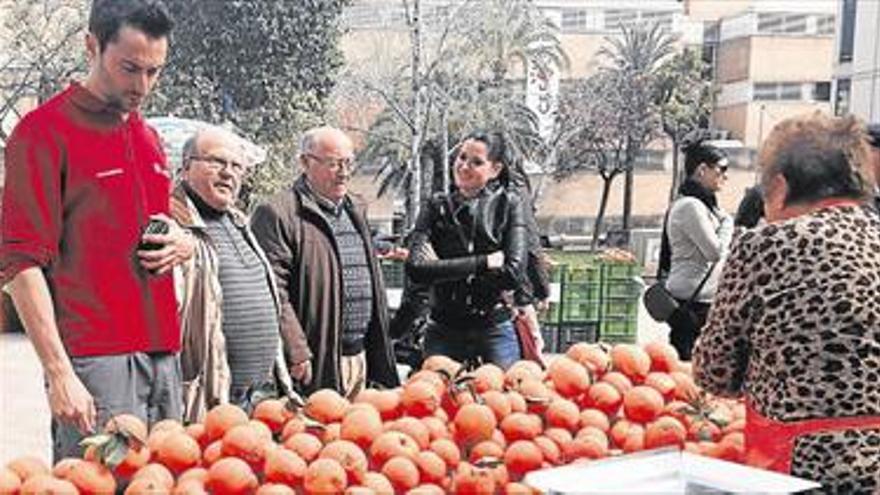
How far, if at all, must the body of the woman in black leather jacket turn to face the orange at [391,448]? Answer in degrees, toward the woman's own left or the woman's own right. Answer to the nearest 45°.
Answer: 0° — they already face it

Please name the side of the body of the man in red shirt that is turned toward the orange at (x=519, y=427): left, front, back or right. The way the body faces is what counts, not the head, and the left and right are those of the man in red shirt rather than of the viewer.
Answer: front

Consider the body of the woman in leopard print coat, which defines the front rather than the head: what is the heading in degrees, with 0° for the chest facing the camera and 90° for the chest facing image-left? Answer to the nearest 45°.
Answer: approximately 135°

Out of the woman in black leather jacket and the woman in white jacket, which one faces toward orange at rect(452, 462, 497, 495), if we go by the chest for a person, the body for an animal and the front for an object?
the woman in black leather jacket

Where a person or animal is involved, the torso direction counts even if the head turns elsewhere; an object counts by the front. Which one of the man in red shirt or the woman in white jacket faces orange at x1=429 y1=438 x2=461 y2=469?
the man in red shirt

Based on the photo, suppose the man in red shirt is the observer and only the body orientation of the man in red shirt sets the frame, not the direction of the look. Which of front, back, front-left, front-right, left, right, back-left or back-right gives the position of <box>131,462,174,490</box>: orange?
front-right

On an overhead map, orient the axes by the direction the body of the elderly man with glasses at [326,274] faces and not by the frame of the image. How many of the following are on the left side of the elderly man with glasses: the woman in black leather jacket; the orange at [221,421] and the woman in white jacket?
2

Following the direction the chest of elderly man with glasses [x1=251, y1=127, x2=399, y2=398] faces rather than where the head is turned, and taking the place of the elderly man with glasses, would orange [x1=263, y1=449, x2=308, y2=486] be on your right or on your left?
on your right

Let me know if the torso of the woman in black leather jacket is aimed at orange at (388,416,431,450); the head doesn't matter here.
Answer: yes
